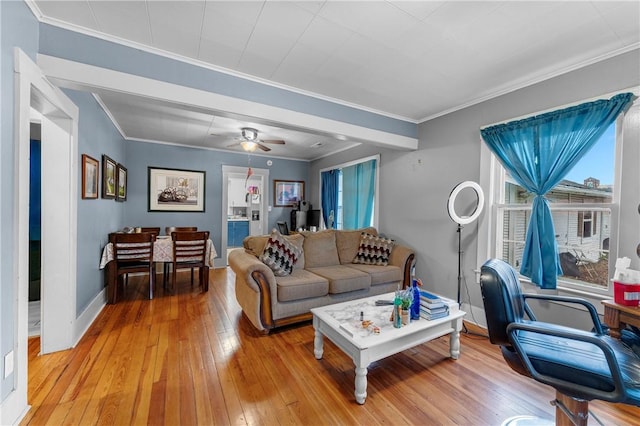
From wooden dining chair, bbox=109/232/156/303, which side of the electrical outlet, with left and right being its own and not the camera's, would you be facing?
left

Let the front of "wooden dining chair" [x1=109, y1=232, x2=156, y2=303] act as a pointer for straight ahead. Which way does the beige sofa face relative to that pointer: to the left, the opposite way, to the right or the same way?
the opposite way

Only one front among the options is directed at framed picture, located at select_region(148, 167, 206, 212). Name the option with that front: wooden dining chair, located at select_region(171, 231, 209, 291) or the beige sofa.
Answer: the wooden dining chair

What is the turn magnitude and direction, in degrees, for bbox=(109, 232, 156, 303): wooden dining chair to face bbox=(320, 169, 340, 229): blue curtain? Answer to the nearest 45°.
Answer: approximately 90° to its right

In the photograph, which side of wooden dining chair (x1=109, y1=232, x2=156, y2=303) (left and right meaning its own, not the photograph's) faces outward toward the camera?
back

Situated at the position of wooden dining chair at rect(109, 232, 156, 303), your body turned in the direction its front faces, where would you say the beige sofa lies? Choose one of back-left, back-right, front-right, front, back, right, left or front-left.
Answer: back-right

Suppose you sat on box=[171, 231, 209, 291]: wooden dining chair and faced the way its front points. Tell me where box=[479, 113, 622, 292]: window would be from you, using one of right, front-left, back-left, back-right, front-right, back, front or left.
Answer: back-right

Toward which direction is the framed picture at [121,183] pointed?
to the viewer's right

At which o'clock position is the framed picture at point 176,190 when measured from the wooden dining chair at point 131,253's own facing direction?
The framed picture is roughly at 1 o'clock from the wooden dining chair.

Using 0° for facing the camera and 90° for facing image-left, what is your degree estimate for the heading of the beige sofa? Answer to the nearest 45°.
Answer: approximately 315°

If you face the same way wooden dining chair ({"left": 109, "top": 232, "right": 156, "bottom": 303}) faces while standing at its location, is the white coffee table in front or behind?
behind

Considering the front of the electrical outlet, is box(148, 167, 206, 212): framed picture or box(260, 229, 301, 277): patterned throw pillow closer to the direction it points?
the patterned throw pillow

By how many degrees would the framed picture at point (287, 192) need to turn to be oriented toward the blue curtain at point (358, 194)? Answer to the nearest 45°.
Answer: approximately 45° to its left

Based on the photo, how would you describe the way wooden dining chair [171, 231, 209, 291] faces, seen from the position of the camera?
facing away from the viewer

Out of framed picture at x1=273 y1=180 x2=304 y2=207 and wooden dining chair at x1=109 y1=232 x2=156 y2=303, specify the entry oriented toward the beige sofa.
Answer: the framed picture

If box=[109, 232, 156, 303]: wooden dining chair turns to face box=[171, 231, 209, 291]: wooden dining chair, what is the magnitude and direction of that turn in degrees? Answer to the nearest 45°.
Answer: approximately 90° to its right

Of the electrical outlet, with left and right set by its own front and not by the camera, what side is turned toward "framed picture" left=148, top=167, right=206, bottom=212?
left
